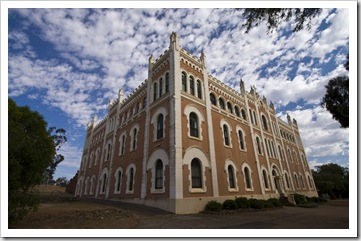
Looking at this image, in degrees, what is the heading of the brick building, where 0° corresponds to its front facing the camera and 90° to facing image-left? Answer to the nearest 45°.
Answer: approximately 315°

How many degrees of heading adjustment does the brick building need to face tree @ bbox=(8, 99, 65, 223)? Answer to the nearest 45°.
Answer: approximately 90° to its right

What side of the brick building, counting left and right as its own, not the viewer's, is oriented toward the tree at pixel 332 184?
left
